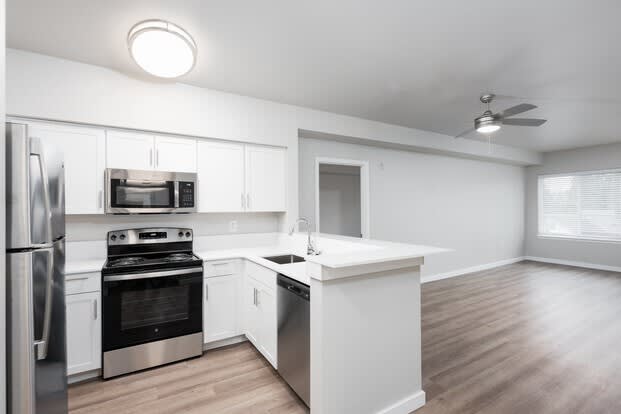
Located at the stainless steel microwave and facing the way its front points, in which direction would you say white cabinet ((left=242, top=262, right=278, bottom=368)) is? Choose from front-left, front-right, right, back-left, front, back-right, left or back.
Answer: front-left

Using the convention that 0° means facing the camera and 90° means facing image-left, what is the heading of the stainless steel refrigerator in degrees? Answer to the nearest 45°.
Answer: approximately 315°

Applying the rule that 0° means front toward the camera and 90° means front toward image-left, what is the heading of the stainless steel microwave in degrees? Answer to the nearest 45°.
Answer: approximately 0°

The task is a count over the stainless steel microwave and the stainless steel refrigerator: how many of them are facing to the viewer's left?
0

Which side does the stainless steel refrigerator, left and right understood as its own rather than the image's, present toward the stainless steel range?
left

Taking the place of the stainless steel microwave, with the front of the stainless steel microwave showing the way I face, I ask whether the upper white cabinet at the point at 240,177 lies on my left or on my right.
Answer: on my left

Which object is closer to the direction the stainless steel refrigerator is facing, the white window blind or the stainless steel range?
the white window blind

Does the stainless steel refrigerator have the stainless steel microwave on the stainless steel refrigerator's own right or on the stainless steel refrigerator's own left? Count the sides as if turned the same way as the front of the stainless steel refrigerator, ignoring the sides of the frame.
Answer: on the stainless steel refrigerator's own left

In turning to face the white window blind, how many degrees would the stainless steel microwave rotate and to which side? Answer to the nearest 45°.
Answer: approximately 90° to its left
